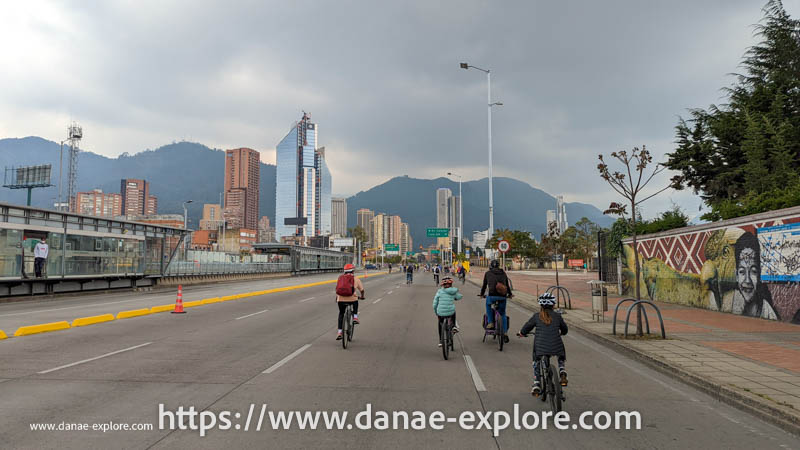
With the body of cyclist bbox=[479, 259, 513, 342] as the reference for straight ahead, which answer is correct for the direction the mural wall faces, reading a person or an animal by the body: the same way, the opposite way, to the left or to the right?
to the left

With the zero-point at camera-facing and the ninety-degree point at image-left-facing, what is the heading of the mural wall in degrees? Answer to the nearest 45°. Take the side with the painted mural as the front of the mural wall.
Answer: approximately 45°

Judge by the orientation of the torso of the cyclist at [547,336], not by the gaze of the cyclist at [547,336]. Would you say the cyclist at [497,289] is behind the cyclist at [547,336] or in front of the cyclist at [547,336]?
in front

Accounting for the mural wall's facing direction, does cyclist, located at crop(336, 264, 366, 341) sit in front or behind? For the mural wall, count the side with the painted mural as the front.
in front

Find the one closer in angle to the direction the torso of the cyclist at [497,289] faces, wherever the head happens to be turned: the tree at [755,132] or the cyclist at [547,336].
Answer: the tree

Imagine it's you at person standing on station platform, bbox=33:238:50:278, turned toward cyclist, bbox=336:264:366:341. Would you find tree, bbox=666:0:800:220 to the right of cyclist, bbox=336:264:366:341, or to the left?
left

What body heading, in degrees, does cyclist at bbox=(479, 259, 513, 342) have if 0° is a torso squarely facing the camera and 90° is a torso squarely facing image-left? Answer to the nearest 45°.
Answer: approximately 180°

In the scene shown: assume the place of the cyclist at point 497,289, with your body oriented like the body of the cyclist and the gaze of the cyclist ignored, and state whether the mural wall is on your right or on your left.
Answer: on your right

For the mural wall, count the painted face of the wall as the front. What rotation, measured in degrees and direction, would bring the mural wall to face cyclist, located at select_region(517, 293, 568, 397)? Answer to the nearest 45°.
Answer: approximately 45° to its left

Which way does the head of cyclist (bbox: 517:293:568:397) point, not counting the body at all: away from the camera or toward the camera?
away from the camera

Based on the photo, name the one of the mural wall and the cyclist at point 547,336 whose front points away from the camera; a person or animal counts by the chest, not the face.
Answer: the cyclist

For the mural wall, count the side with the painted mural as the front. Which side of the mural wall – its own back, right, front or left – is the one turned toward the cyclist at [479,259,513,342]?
front

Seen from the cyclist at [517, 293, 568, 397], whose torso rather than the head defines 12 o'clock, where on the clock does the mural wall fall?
The mural wall is roughly at 1 o'clock from the cyclist.

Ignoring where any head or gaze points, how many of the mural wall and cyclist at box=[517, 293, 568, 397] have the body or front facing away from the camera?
1

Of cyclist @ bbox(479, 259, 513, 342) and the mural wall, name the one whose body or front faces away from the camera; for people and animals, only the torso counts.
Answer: the cyclist

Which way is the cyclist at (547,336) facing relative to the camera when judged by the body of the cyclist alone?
away from the camera

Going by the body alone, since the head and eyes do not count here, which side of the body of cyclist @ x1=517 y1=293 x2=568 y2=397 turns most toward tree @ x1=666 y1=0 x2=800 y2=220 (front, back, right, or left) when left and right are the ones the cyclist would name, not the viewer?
front
